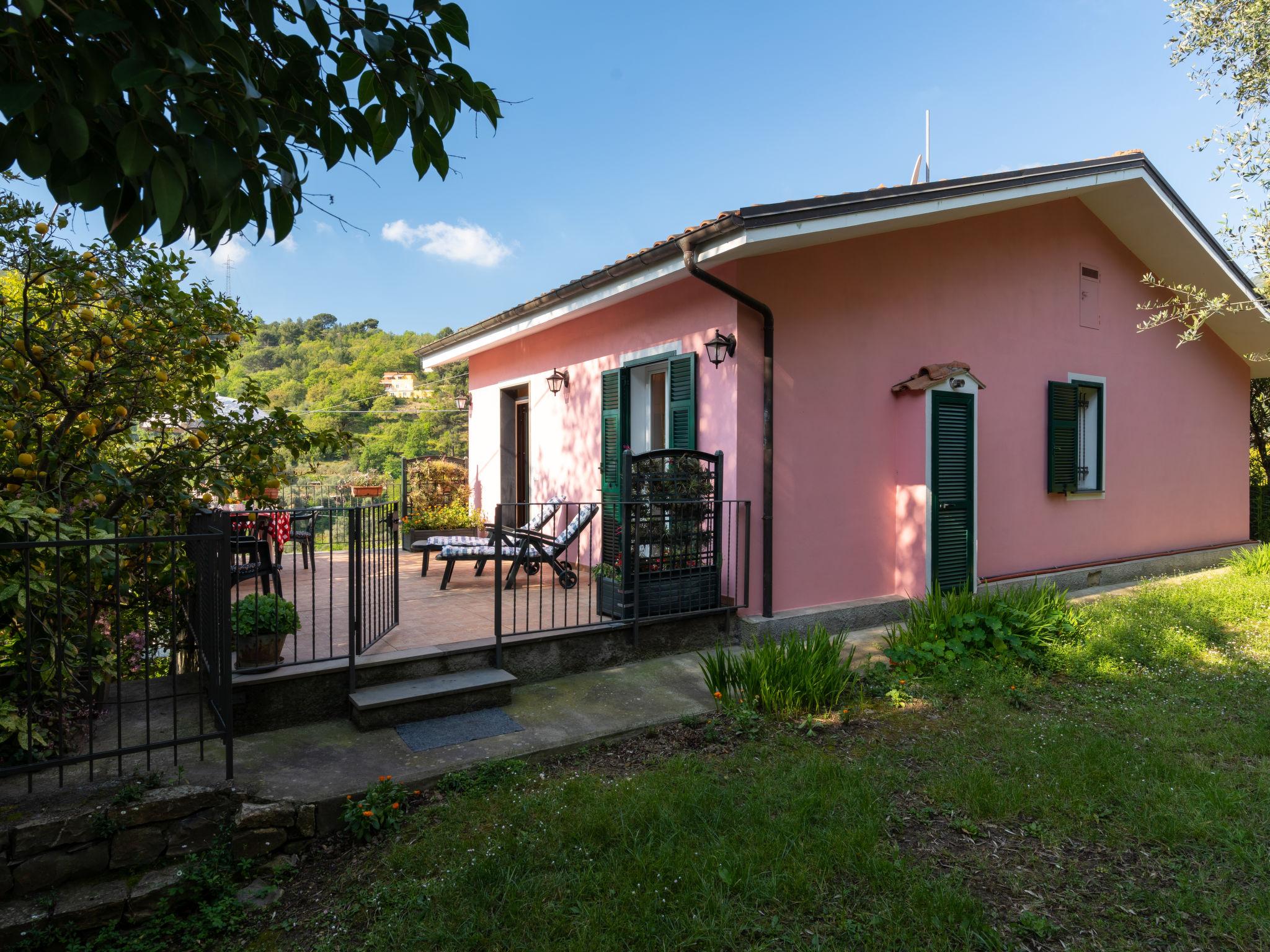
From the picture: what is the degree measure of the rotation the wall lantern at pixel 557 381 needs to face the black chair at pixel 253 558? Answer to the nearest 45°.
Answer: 0° — it already faces it

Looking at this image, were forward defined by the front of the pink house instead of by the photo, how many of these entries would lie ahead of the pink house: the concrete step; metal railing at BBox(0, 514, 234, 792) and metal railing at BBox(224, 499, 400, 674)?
3

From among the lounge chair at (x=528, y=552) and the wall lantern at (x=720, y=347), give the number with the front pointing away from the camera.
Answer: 0

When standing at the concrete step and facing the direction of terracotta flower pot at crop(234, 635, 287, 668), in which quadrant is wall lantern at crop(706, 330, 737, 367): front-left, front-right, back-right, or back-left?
back-right

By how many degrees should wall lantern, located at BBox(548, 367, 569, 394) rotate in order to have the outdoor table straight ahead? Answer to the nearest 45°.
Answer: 0° — it already faces it

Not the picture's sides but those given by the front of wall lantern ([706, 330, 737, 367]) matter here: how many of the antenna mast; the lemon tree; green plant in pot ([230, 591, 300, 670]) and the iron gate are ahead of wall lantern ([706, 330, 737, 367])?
3

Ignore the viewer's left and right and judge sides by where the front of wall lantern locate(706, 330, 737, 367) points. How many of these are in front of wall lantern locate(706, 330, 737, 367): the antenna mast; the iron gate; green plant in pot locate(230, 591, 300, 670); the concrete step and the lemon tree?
4

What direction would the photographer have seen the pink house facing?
facing the viewer and to the left of the viewer

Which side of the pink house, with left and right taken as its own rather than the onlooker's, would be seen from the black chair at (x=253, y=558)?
front

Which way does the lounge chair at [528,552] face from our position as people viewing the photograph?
facing to the left of the viewer

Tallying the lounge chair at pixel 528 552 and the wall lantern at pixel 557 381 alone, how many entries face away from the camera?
0

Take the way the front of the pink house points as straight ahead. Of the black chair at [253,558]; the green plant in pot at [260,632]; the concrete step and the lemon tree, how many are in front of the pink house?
4

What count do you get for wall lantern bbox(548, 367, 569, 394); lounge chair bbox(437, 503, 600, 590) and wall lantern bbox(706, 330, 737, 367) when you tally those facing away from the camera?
0
